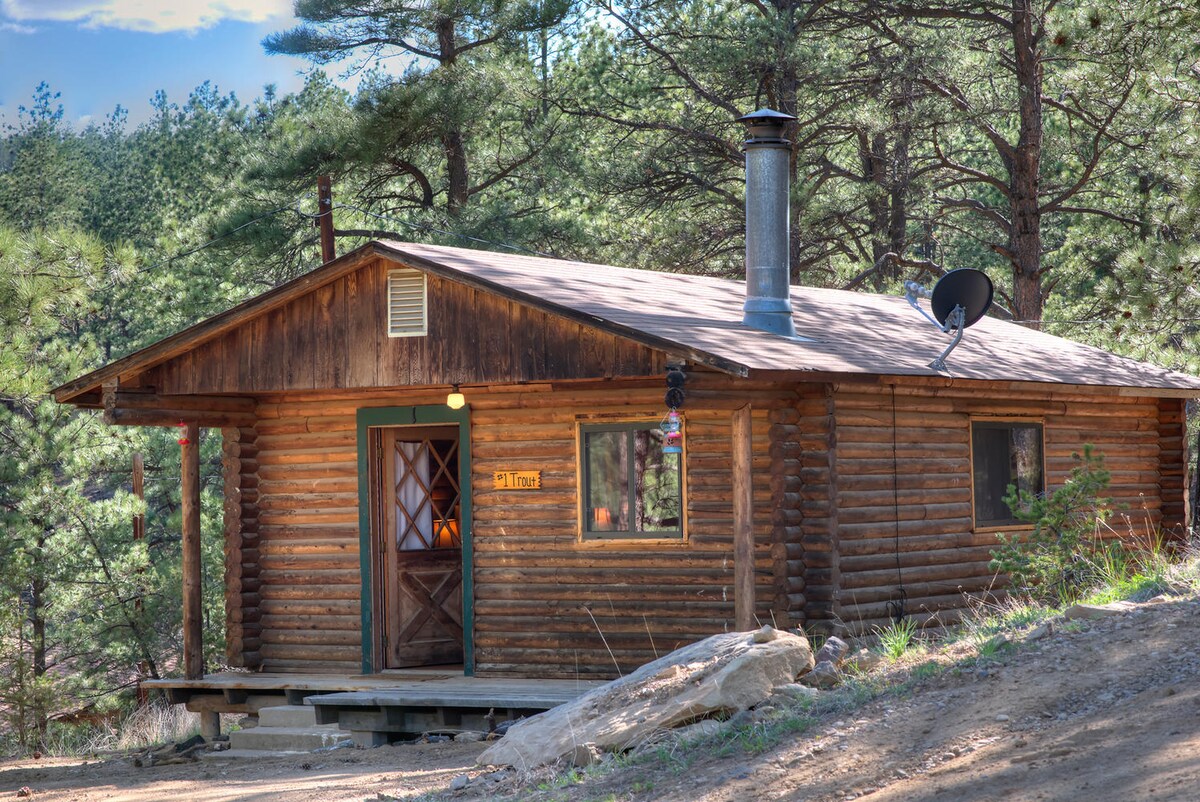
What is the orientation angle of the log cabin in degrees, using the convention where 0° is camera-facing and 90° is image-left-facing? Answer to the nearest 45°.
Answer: approximately 45°

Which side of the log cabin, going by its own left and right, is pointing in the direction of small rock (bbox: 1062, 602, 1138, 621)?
left

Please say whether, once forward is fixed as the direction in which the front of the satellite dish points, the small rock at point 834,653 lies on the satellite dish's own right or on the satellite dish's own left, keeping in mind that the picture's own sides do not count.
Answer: on the satellite dish's own left

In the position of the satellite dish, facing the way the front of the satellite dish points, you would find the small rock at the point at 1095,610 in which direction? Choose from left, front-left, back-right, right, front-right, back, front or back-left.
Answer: back-left

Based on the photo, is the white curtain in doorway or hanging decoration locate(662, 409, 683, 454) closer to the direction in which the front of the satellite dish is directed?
the white curtain in doorway

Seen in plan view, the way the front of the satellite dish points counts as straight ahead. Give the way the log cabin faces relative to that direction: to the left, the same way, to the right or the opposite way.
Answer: to the left
